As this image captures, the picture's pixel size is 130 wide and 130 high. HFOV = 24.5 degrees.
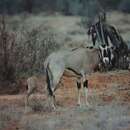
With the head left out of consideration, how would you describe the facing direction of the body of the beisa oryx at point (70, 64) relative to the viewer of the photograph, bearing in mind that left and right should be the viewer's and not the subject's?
facing to the right of the viewer
